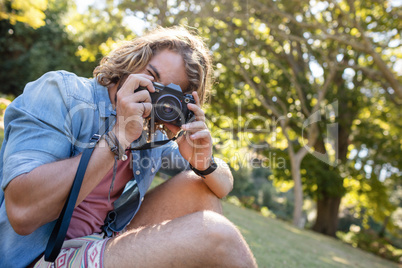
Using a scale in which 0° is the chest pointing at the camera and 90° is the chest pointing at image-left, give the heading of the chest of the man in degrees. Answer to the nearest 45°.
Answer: approximately 315°

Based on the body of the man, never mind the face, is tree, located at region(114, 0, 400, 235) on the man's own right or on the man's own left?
on the man's own left
